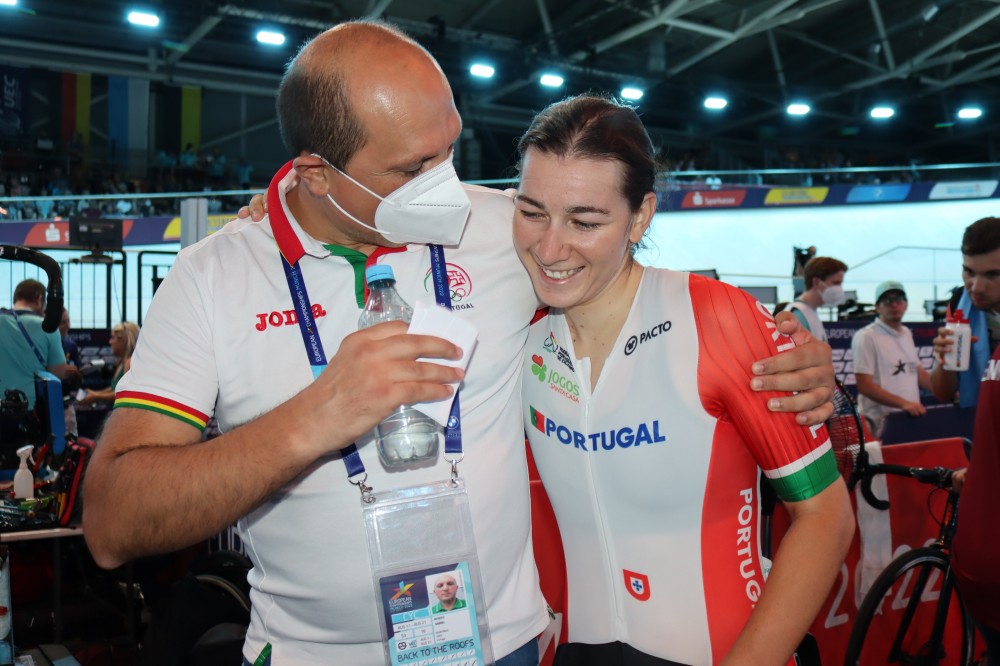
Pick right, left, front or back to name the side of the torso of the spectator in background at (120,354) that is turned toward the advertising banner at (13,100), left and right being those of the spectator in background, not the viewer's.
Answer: right

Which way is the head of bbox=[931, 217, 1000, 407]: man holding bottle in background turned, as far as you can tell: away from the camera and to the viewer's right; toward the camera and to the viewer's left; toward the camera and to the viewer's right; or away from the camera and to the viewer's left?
toward the camera and to the viewer's left

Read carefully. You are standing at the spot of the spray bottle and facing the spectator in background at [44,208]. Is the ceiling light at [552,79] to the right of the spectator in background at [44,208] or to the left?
right

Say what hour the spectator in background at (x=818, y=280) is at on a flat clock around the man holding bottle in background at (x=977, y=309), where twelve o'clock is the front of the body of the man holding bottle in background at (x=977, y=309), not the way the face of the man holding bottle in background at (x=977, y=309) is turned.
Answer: the spectator in background at (x=818, y=280) is roughly at 4 o'clock from the man holding bottle in background at (x=977, y=309).

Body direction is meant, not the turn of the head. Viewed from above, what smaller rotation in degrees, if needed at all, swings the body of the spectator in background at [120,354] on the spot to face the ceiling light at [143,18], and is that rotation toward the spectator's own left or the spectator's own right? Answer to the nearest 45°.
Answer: approximately 90° to the spectator's own right

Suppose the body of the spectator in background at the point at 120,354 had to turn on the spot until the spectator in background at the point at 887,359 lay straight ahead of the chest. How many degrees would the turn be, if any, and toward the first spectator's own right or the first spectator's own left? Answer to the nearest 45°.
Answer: approximately 135° to the first spectator's own left

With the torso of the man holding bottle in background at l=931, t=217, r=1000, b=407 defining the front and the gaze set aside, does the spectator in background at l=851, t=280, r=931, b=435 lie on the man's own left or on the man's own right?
on the man's own right

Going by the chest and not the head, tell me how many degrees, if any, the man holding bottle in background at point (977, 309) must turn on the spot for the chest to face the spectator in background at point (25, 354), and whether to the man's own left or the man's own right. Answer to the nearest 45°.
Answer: approximately 45° to the man's own right

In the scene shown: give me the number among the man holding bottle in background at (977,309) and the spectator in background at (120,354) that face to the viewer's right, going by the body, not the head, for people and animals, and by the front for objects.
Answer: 0
